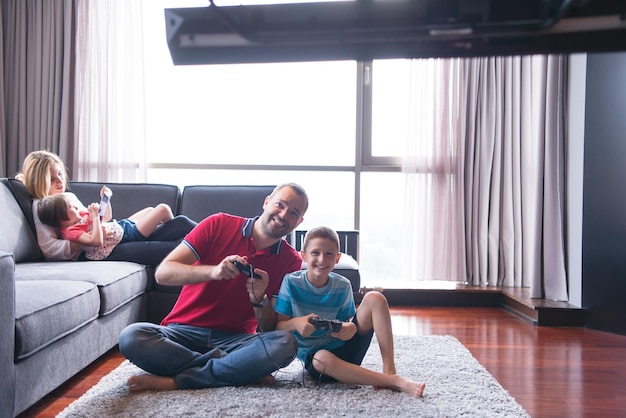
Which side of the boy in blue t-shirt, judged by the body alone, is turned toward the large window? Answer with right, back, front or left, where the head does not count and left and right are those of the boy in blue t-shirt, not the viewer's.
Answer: back

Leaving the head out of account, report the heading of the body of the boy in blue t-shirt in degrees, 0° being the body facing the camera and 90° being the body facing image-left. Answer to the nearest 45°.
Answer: approximately 0°

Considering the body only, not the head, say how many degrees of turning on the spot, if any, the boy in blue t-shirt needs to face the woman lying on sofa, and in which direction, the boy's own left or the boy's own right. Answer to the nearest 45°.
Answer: approximately 135° to the boy's own right

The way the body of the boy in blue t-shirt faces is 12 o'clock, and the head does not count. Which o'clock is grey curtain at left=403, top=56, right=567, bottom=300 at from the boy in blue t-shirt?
The grey curtain is roughly at 7 o'clock from the boy in blue t-shirt.
